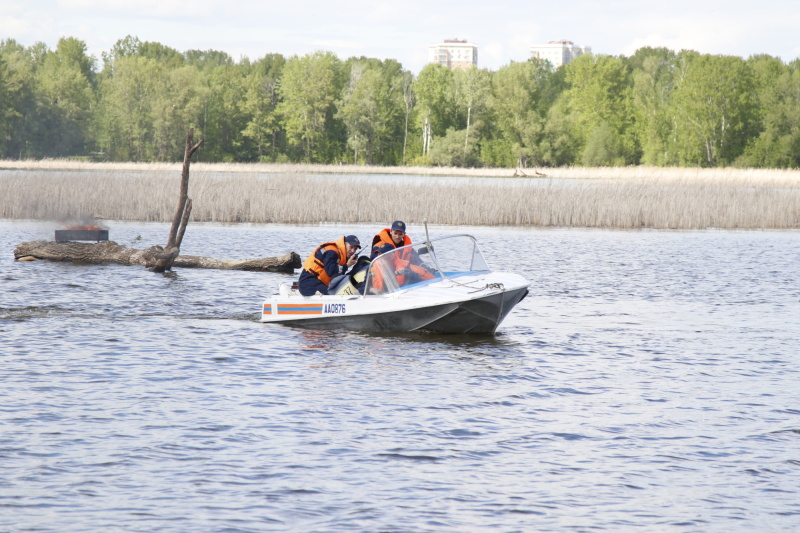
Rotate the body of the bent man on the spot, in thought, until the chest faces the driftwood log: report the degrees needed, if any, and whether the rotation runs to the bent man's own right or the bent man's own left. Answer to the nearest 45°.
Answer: approximately 135° to the bent man's own left

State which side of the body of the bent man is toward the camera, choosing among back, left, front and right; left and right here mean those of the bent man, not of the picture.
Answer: right

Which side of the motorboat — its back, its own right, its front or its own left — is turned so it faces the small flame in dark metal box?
back

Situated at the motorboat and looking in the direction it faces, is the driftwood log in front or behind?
behind

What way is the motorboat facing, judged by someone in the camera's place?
facing the viewer and to the right of the viewer

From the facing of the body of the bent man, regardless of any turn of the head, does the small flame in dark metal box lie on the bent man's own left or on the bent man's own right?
on the bent man's own left
